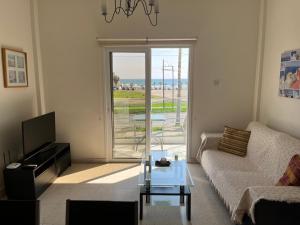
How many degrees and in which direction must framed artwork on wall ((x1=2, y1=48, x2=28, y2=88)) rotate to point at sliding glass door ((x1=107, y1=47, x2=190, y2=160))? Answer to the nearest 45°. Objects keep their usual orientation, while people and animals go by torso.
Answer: approximately 45° to its left

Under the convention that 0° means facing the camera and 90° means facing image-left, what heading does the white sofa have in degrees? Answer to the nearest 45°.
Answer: approximately 45°

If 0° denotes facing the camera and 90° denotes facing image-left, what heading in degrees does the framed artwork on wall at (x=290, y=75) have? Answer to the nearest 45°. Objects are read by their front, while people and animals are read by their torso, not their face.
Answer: approximately 45°

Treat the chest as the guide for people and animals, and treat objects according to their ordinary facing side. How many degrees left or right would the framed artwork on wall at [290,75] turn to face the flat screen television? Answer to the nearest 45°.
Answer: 0° — it already faces it

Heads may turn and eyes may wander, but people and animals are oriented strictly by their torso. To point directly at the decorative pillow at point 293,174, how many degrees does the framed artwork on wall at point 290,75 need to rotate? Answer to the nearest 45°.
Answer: approximately 45° to its left

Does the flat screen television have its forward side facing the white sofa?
yes

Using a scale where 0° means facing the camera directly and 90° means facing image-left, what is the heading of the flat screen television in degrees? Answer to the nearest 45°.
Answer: approximately 315°

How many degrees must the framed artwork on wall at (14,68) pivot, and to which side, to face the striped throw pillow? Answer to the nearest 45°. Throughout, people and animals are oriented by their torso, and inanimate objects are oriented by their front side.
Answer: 0° — it already faces it

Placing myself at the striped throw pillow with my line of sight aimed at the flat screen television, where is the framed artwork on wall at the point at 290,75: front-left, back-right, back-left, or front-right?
back-left

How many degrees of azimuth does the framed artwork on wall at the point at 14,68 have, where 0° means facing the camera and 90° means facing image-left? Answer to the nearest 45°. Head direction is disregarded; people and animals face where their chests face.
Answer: approximately 315°
